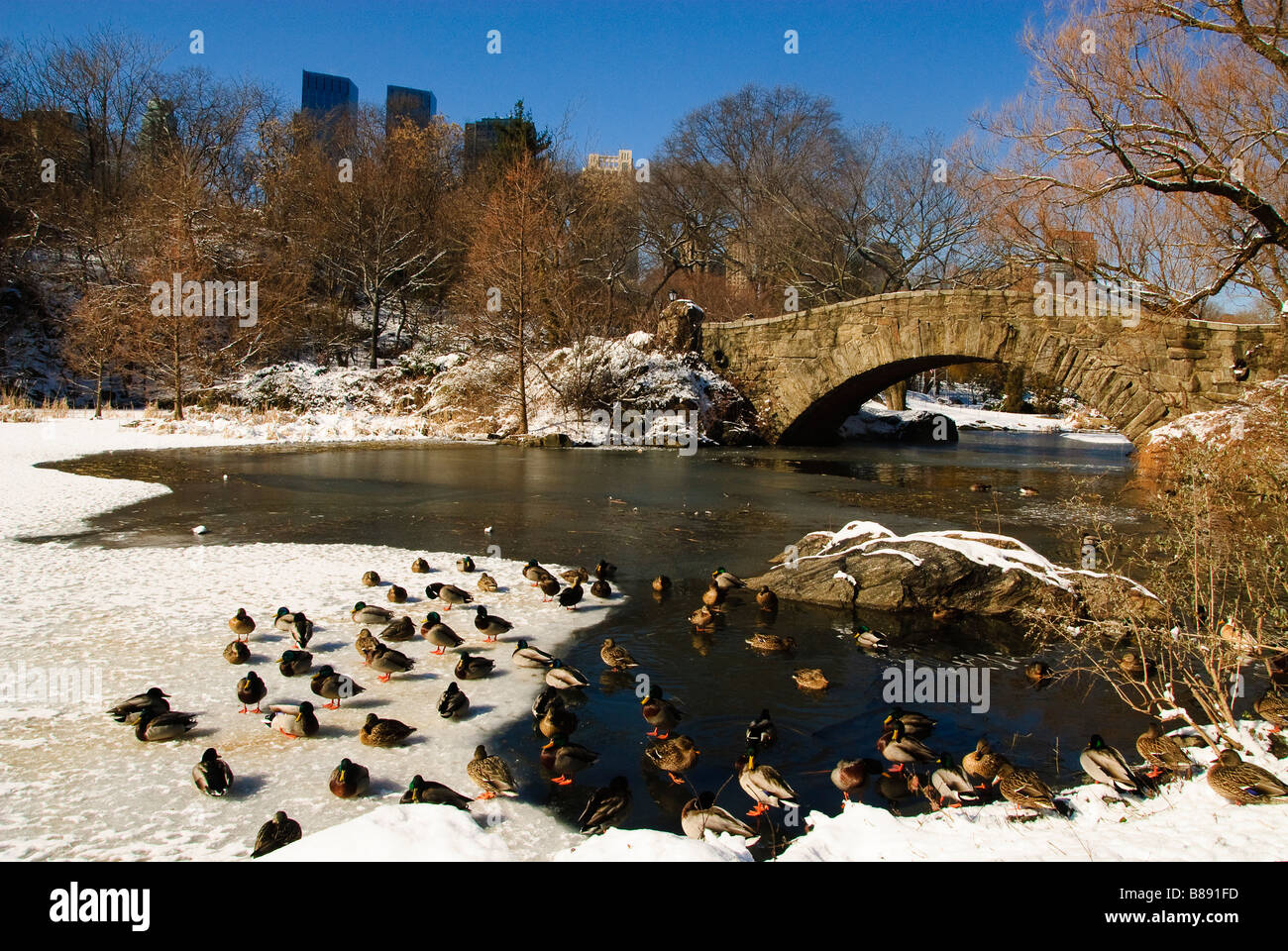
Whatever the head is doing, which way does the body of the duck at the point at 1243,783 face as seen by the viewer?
to the viewer's left

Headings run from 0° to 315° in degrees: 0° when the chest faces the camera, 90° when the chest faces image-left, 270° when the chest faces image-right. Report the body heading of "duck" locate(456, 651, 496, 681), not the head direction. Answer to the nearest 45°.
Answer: approximately 90°

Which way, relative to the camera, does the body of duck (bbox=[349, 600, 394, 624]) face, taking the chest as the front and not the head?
to the viewer's left

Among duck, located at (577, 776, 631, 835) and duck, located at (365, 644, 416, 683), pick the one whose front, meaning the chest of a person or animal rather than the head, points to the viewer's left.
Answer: duck, located at (365, 644, 416, 683)

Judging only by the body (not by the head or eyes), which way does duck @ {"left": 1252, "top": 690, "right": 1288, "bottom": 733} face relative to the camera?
to the viewer's left

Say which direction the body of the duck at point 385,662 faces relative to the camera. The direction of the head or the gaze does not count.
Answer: to the viewer's left
